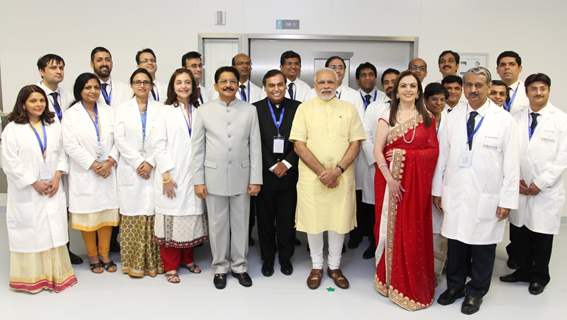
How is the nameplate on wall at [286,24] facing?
toward the camera

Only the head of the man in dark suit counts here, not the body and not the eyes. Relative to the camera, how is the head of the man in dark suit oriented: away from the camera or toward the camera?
toward the camera

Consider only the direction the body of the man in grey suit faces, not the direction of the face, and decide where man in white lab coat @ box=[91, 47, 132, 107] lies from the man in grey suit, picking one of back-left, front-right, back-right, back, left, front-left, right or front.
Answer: back-right

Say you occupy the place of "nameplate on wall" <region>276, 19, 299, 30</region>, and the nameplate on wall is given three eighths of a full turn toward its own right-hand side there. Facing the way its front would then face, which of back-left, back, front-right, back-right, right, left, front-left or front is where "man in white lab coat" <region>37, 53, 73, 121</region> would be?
left

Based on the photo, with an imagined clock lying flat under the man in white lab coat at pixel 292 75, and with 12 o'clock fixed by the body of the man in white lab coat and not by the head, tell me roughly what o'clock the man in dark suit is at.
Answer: The man in dark suit is roughly at 12 o'clock from the man in white lab coat.

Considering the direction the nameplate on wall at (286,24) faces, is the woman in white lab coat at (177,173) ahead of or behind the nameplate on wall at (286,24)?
ahead

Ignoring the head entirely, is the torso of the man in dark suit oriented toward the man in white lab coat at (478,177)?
no

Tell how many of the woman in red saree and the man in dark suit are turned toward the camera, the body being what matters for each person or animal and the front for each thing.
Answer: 2

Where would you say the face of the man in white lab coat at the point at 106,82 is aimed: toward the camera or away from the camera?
toward the camera

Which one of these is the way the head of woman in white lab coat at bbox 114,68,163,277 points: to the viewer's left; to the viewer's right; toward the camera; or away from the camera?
toward the camera

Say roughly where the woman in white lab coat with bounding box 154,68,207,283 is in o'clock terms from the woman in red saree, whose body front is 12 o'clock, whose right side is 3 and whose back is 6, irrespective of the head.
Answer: The woman in white lab coat is roughly at 3 o'clock from the woman in red saree.

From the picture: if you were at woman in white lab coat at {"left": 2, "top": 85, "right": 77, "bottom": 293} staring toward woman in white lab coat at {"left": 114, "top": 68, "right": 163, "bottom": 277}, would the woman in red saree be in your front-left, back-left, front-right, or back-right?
front-right

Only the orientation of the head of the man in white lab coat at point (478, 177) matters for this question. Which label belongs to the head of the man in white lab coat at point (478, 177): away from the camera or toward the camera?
toward the camera

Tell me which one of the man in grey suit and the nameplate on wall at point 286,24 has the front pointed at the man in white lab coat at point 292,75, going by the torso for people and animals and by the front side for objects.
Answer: the nameplate on wall

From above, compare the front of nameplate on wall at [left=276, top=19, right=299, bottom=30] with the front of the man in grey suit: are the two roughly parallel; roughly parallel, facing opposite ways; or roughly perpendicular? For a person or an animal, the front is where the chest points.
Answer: roughly parallel

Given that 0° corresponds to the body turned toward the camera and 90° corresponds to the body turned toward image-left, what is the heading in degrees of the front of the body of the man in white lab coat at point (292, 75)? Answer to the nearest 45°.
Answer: approximately 0°

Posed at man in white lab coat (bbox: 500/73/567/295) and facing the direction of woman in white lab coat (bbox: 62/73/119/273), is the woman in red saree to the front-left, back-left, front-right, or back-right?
front-left

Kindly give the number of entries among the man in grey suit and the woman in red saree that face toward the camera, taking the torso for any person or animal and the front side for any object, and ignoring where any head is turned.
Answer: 2

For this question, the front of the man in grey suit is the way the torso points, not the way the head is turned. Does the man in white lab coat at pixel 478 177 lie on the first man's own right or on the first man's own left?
on the first man's own left
